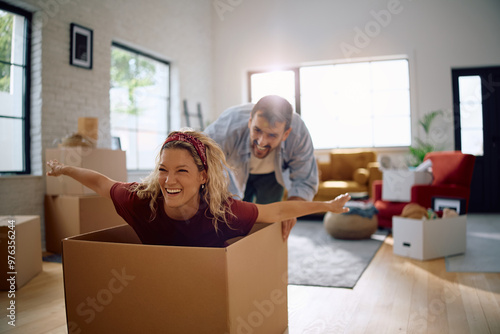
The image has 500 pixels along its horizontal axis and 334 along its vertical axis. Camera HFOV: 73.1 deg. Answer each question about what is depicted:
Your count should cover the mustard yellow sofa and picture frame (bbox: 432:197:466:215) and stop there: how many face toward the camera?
2

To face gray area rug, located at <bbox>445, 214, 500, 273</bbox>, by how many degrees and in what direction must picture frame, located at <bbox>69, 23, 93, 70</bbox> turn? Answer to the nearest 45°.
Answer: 0° — it already faces it

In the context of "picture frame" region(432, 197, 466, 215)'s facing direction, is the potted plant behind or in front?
behind

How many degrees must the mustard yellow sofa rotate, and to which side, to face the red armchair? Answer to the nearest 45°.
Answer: approximately 45° to its left

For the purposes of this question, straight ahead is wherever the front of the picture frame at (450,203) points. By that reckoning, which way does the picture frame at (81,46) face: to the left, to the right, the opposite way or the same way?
to the left

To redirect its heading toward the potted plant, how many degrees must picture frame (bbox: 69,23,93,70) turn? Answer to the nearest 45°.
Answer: approximately 45° to its left

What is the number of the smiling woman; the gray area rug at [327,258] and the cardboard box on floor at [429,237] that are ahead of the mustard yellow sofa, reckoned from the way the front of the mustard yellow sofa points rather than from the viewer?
3

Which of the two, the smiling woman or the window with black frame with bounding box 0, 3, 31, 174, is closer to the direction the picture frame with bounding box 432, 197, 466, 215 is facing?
the smiling woman

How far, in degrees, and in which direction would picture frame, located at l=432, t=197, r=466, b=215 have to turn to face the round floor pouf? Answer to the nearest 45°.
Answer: approximately 90° to its right

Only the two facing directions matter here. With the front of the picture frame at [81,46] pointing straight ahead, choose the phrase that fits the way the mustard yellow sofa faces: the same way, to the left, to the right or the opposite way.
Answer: to the right

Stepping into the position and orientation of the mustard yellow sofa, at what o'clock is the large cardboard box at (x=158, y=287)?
The large cardboard box is roughly at 12 o'clock from the mustard yellow sofa.

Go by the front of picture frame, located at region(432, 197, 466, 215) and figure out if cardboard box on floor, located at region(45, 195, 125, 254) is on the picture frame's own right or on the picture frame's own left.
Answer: on the picture frame's own right
